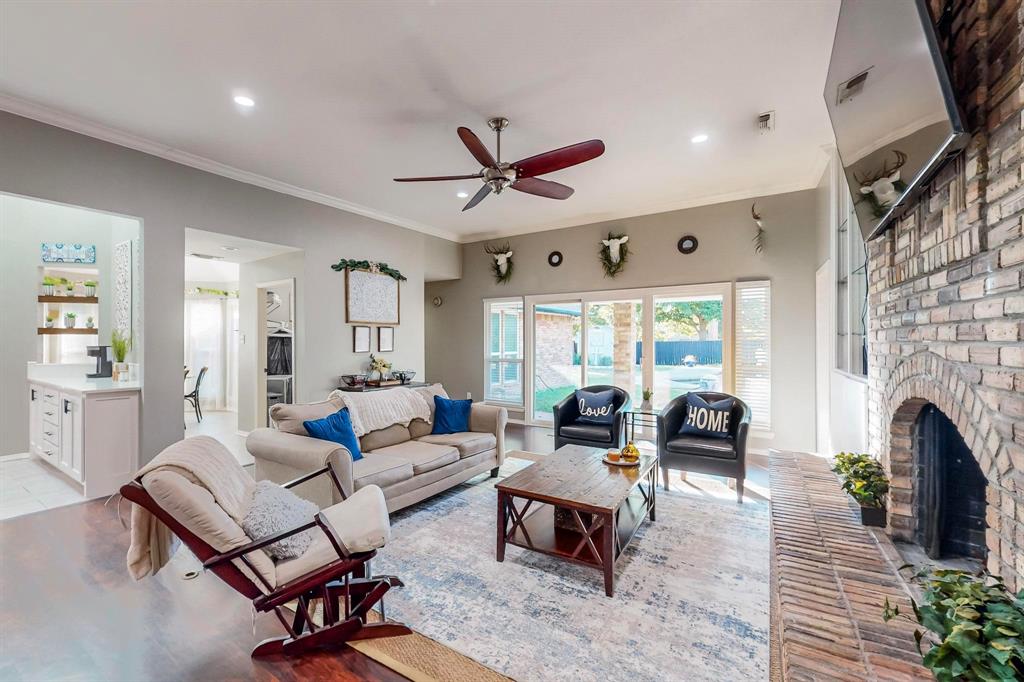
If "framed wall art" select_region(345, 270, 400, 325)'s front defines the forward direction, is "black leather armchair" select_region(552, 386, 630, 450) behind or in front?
in front

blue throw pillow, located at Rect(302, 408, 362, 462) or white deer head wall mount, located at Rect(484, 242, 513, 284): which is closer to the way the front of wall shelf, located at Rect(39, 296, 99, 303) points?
the blue throw pillow

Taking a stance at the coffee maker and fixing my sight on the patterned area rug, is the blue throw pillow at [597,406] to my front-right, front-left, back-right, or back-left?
front-left

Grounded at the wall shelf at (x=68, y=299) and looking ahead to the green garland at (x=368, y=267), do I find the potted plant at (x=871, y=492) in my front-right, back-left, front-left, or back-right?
front-right

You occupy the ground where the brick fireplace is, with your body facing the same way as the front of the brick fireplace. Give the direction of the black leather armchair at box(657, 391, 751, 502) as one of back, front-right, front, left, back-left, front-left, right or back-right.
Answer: right

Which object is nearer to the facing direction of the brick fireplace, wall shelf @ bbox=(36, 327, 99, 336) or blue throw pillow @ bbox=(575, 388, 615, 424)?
the wall shelf

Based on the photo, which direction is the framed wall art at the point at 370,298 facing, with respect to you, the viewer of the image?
facing the viewer and to the right of the viewer

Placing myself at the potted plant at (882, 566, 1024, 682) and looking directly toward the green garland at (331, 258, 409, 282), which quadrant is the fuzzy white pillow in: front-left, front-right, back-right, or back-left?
front-left

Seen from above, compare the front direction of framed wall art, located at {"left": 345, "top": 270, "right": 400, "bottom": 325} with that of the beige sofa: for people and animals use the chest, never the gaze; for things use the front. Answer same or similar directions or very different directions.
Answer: same or similar directions

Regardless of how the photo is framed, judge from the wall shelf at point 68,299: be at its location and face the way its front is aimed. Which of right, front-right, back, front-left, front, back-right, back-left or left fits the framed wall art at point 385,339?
front-left

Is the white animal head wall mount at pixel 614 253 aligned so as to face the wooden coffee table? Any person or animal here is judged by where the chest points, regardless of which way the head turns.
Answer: yes

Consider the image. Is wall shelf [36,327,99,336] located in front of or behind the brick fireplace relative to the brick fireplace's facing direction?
in front

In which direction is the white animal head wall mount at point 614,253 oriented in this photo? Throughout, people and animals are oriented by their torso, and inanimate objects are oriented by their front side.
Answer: toward the camera

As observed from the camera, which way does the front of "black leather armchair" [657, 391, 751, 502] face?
facing the viewer

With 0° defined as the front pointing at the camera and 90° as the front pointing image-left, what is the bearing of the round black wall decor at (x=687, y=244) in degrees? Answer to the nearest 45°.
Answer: approximately 0°

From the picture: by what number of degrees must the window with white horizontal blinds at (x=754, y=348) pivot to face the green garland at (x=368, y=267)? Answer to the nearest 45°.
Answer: approximately 90° to its right
